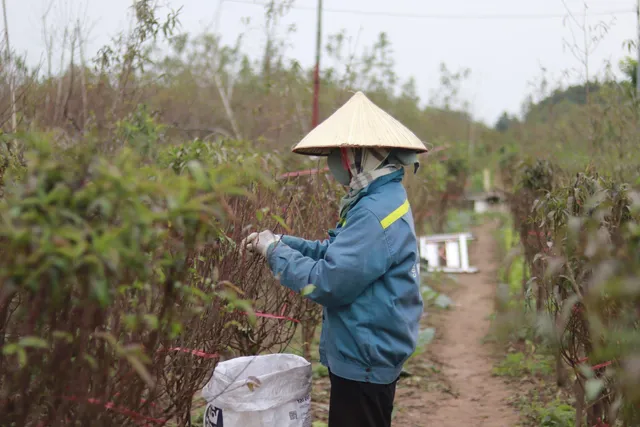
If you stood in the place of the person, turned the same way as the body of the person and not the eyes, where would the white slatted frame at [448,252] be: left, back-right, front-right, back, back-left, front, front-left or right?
right

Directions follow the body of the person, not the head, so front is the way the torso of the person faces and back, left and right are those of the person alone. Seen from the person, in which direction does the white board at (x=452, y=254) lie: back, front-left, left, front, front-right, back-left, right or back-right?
right

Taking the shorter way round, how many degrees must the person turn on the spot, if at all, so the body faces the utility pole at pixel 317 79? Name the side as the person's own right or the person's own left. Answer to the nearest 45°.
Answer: approximately 90° to the person's own right

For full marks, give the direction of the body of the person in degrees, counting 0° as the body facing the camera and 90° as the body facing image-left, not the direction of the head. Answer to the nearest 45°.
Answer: approximately 90°

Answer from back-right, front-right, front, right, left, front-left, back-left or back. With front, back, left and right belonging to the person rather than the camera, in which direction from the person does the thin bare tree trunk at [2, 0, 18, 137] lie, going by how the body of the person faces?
front-right

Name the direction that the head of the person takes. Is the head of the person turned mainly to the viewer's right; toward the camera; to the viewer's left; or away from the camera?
to the viewer's left
